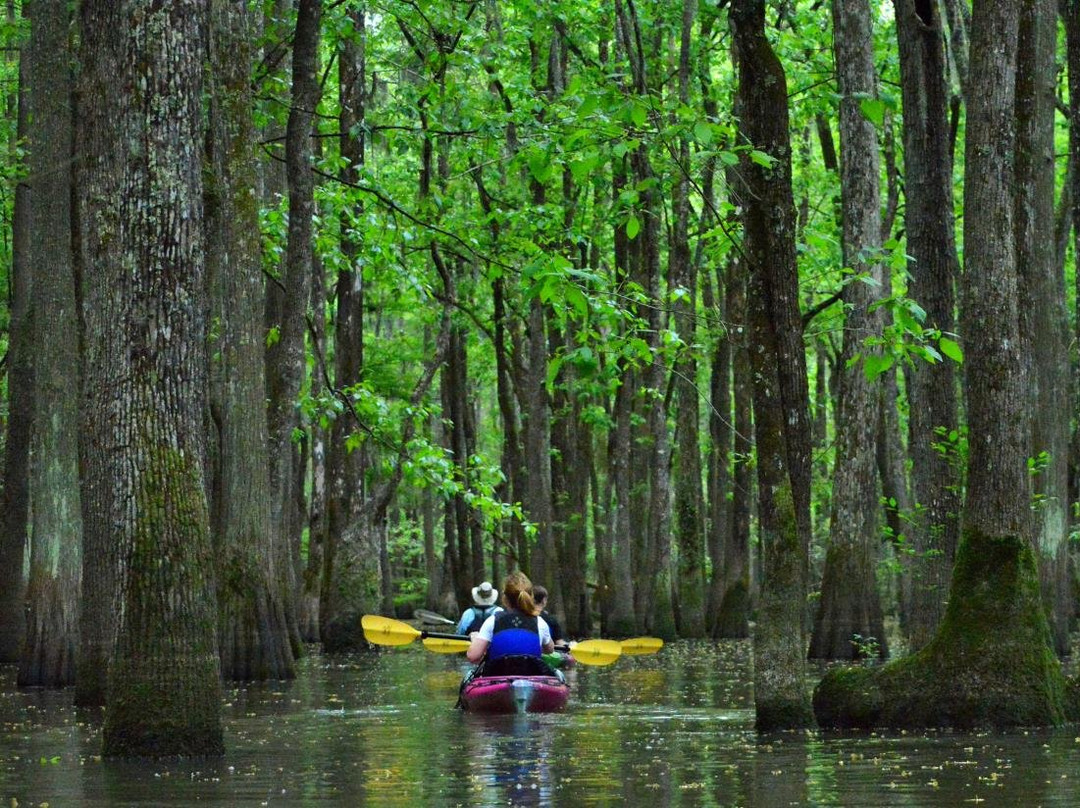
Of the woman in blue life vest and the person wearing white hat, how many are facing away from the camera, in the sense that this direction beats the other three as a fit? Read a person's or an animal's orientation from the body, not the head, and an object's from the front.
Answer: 2

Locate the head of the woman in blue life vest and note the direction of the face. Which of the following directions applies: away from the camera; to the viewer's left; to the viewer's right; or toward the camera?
away from the camera

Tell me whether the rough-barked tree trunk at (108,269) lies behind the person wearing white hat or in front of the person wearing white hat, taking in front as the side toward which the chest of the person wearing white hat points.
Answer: behind

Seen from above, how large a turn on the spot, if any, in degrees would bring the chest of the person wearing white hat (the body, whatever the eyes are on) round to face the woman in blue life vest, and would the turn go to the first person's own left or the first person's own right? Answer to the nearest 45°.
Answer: approximately 180°

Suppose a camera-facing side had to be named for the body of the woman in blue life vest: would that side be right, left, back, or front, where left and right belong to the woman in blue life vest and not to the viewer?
back

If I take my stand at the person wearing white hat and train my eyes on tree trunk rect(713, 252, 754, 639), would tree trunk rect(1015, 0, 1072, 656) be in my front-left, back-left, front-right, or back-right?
front-right

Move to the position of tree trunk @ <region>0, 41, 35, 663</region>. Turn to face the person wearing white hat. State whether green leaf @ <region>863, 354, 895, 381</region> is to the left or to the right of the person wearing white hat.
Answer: right

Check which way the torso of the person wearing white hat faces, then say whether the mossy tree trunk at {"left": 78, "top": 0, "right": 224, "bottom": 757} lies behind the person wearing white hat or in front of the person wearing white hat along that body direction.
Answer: behind

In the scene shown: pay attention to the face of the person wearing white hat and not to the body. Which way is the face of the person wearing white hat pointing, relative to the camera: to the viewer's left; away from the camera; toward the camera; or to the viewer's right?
away from the camera

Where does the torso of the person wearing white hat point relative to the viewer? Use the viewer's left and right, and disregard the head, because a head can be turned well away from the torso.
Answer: facing away from the viewer

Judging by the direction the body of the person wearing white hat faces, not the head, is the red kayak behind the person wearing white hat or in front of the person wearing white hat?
behind

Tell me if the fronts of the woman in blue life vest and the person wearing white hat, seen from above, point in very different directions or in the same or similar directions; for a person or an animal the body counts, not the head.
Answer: same or similar directions
